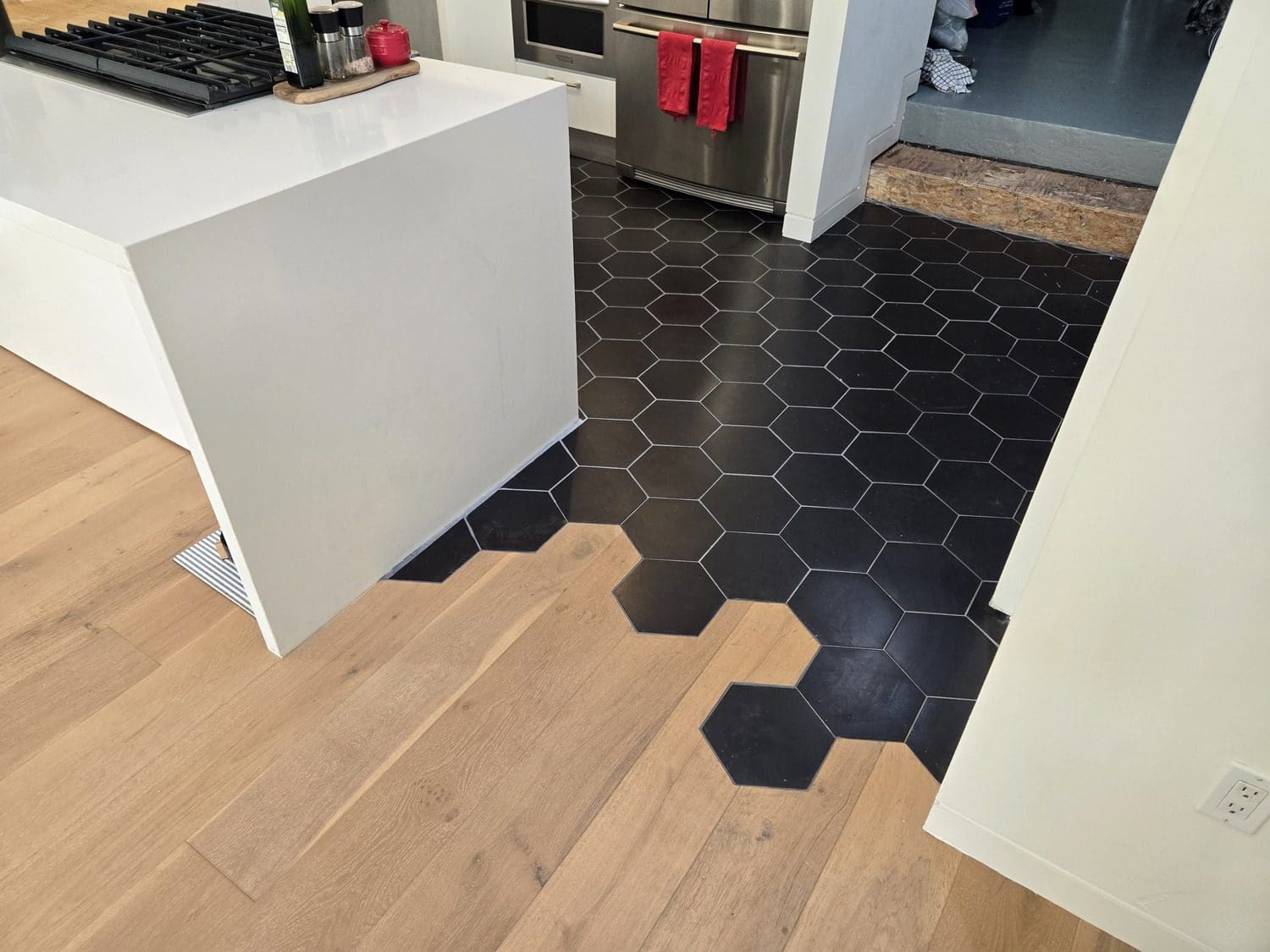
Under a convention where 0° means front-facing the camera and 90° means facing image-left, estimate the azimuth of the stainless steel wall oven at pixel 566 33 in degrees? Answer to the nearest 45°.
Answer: approximately 45°

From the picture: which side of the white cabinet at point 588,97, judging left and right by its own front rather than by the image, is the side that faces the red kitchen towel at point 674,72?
left

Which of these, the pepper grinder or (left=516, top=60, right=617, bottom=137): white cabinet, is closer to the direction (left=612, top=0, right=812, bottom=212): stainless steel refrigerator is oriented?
the pepper grinder

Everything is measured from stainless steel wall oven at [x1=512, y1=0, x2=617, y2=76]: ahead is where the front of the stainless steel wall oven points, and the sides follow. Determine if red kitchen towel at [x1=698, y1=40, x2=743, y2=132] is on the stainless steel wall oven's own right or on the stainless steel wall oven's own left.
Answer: on the stainless steel wall oven's own left

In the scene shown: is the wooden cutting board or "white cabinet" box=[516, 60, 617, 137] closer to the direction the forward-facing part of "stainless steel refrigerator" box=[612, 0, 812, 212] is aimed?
the wooden cutting board

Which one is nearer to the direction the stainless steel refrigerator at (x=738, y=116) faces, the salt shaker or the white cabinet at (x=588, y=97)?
the salt shaker

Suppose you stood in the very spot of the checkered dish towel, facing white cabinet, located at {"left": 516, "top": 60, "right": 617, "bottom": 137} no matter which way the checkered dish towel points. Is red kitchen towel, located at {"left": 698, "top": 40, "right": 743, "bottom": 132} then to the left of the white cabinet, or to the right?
left
